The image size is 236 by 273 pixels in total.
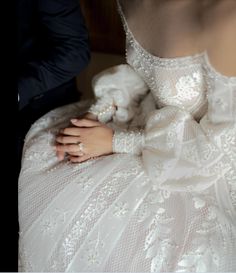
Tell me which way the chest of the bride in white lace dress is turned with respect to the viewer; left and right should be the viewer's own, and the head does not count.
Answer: facing the viewer and to the left of the viewer
